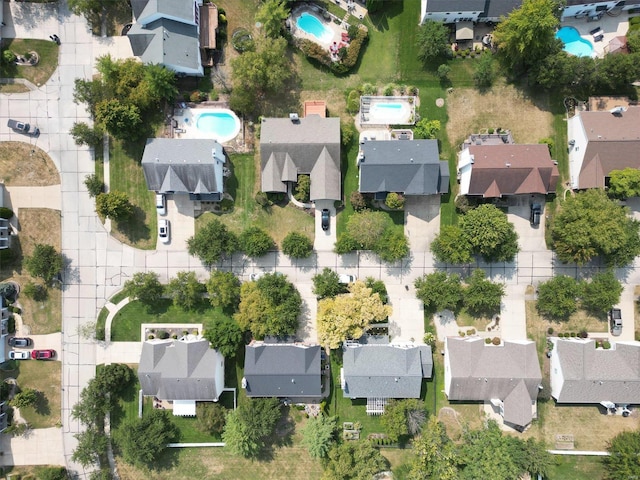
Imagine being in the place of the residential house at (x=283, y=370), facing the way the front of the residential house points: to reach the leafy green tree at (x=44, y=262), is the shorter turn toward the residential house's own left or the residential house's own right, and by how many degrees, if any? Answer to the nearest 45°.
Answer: approximately 90° to the residential house's own left

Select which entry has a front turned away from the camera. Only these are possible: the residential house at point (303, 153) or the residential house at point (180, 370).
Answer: the residential house at point (180, 370)

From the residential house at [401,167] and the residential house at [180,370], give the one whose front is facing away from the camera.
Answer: the residential house at [180,370]

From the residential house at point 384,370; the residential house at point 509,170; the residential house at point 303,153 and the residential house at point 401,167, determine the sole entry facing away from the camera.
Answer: the residential house at point 384,370

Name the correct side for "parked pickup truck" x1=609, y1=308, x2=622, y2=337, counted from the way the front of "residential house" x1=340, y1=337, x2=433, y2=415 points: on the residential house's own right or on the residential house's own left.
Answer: on the residential house's own right

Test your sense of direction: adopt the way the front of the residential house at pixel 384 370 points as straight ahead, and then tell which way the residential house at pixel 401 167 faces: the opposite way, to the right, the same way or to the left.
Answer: the opposite way

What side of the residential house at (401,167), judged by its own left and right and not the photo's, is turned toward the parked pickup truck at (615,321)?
left

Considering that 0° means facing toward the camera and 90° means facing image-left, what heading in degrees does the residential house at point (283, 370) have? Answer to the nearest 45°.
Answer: approximately 180°

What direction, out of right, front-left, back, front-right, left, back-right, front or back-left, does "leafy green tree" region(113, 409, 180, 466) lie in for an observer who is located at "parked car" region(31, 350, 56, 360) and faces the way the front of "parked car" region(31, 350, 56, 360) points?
back-left
